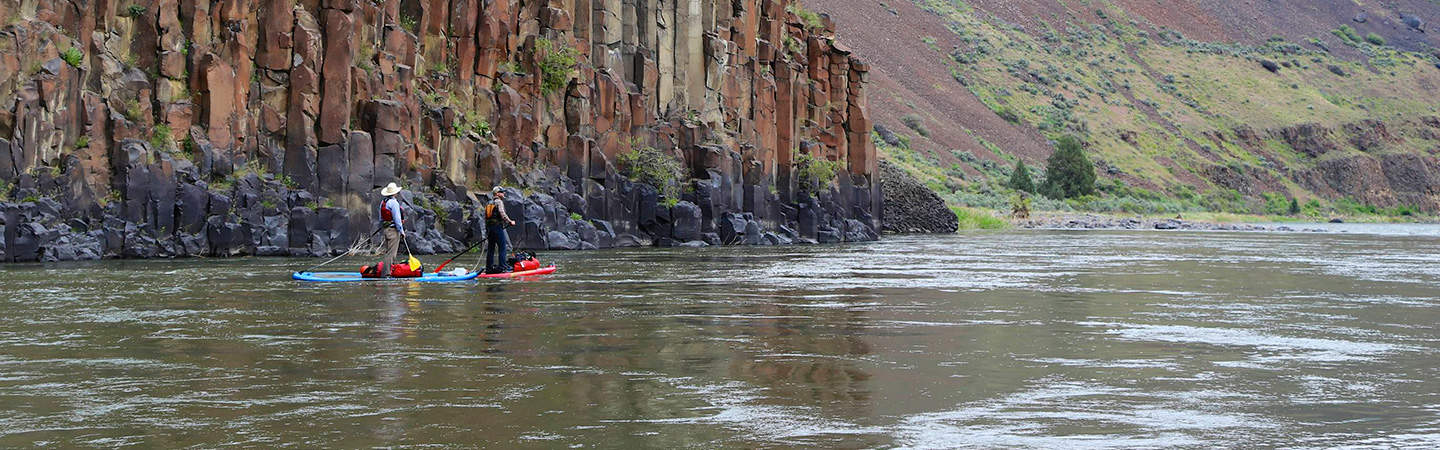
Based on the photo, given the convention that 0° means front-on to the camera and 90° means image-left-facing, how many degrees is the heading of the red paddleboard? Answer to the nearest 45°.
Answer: approximately 270°

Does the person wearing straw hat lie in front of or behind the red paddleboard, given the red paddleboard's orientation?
behind
